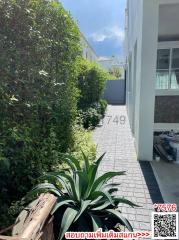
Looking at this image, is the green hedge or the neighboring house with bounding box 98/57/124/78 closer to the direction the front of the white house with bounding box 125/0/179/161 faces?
the green hedge

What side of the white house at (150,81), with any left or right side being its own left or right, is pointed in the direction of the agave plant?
front

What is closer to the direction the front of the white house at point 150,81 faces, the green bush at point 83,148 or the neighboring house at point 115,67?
the green bush

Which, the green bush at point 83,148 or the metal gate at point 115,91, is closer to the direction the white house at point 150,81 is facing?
the green bush

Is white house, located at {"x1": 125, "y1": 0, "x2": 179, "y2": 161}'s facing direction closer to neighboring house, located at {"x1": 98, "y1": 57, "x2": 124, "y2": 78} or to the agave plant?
the agave plant

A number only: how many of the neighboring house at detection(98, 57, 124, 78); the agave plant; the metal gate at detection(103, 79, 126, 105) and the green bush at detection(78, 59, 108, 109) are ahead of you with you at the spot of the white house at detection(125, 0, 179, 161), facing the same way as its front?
1
